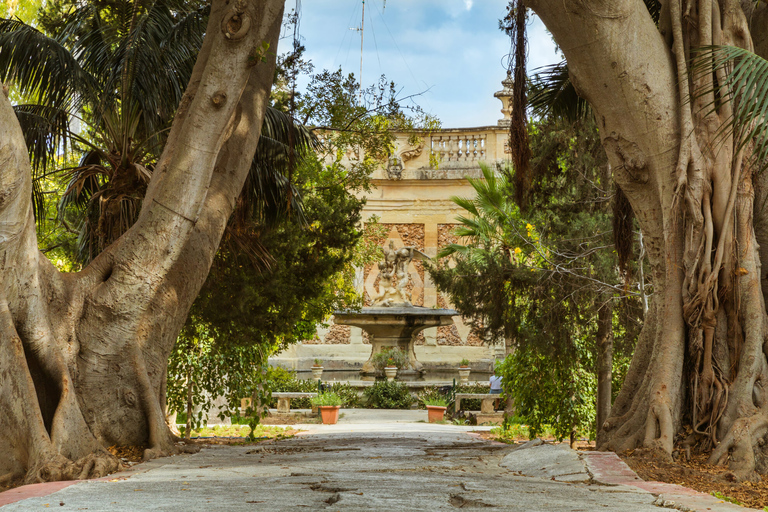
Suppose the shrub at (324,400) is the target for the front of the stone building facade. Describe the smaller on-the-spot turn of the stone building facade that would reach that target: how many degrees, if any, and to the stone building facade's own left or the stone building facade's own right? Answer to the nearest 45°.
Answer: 0° — it already faces it

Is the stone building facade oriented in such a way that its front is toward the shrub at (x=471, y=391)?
yes

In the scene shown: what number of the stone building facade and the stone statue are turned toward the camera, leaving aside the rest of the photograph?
2

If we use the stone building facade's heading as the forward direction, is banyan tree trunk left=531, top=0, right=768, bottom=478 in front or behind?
in front

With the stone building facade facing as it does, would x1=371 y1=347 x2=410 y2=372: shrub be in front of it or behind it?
in front

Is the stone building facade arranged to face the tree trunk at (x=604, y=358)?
yes

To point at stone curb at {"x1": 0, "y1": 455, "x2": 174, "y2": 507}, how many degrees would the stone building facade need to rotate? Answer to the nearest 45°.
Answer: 0° — it already faces it

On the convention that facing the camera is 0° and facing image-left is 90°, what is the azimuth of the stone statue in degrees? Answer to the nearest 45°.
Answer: approximately 0°

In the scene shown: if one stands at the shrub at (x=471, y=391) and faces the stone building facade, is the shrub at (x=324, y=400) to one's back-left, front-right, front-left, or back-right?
back-left

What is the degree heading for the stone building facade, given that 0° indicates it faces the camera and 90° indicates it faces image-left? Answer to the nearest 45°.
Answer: approximately 0°
